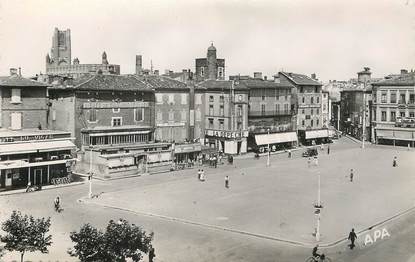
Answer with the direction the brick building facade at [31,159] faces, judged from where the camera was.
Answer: facing the viewer

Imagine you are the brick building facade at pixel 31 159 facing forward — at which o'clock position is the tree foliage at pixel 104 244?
The tree foliage is roughly at 12 o'clock from the brick building facade.

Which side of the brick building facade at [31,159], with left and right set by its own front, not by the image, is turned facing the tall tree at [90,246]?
front

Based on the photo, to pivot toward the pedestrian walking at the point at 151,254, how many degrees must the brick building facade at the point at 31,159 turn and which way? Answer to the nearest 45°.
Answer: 0° — it already faces them
